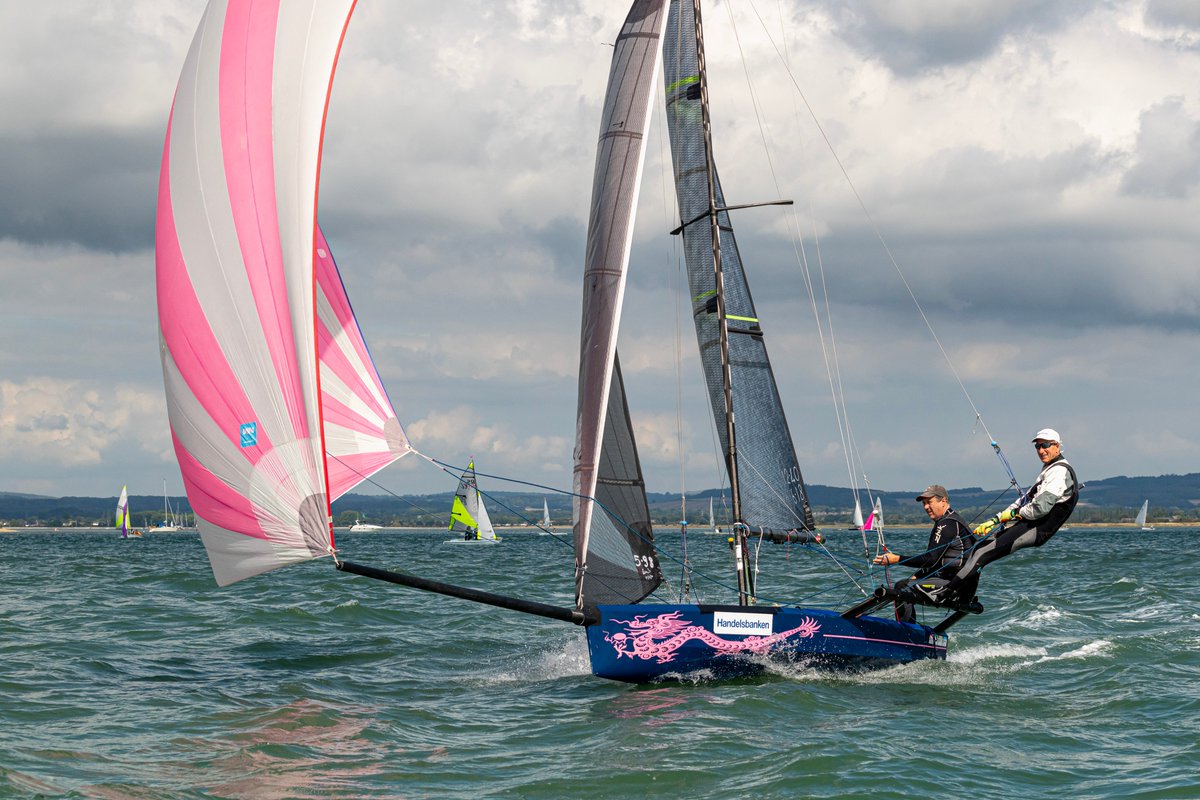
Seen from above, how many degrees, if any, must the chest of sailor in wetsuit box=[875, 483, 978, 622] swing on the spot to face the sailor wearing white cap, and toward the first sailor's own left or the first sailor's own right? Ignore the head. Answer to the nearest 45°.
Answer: approximately 135° to the first sailor's own left
